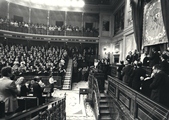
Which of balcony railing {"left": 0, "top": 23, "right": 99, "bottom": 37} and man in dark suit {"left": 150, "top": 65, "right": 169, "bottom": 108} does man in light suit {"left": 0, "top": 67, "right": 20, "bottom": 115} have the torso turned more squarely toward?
the balcony railing

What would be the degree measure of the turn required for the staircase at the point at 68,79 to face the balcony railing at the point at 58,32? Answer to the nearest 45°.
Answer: approximately 180°

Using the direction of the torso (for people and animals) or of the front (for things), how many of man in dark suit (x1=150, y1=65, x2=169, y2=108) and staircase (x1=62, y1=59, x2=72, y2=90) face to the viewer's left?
1

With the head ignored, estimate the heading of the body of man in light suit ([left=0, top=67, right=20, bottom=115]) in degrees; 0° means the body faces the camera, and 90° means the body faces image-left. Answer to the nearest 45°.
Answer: approximately 225°

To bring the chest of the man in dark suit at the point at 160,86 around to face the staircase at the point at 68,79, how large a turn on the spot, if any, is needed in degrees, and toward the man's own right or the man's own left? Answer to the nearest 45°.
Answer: approximately 45° to the man's own right

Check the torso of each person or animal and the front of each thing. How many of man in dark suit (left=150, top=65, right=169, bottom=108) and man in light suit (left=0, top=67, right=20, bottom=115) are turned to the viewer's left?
1

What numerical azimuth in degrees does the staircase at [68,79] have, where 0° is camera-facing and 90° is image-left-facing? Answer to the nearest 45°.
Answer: approximately 0°

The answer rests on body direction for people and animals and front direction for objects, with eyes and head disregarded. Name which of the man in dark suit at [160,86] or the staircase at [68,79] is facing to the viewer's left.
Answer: the man in dark suit

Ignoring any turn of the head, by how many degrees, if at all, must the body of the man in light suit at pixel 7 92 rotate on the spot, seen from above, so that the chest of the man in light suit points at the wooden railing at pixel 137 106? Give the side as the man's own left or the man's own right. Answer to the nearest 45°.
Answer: approximately 45° to the man's own right

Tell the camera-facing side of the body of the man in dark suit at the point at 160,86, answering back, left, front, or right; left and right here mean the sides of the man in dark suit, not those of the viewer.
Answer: left
